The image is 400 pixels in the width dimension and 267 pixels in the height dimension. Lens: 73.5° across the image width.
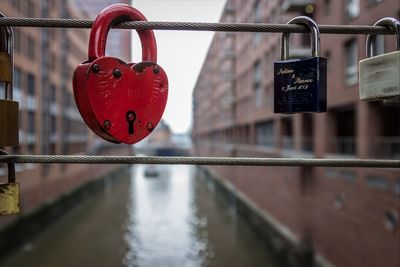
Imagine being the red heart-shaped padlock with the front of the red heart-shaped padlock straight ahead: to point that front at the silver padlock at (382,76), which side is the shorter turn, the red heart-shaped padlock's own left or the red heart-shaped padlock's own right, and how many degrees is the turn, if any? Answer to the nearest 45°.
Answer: approximately 45° to the red heart-shaped padlock's own left

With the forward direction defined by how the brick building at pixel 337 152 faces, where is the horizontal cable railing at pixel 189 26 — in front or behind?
in front

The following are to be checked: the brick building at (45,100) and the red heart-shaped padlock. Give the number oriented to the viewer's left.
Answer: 0

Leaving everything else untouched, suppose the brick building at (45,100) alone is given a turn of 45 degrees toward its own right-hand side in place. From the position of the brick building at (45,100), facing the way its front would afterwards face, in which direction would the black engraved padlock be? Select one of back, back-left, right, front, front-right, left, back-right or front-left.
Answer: front

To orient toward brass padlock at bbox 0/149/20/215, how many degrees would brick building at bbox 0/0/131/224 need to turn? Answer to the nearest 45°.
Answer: approximately 45° to its right

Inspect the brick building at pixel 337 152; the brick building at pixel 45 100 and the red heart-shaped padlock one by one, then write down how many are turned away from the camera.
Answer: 0

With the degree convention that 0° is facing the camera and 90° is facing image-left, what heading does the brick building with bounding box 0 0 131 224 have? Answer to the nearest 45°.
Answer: approximately 315°

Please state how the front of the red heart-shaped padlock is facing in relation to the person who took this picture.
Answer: facing the viewer and to the right of the viewer

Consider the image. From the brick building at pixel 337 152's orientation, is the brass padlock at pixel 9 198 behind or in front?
in front

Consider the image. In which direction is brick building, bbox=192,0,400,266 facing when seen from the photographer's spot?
facing the viewer and to the left of the viewer

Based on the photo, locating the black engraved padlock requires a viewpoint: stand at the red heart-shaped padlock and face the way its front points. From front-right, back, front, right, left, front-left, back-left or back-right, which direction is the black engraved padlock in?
front-left

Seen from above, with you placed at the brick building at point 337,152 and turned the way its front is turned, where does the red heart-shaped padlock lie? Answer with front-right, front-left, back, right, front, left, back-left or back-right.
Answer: front-left

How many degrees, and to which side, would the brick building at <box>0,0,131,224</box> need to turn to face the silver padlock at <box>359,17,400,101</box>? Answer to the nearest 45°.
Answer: approximately 45° to its right
